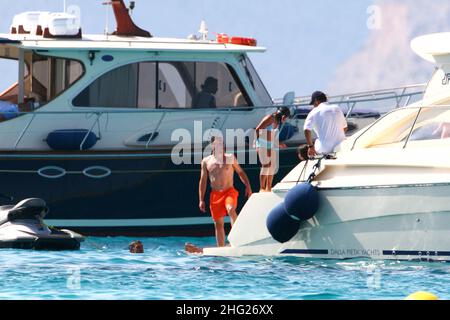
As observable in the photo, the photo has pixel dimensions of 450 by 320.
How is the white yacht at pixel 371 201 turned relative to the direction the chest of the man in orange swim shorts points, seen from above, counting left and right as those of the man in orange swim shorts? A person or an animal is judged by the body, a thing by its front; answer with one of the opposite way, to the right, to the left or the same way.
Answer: to the left

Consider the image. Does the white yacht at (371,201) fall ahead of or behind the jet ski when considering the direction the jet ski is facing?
behind

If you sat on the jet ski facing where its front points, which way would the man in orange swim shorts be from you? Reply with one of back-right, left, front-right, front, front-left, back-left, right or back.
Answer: back

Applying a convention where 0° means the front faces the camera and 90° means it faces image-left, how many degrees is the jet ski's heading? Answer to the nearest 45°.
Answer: approximately 90°

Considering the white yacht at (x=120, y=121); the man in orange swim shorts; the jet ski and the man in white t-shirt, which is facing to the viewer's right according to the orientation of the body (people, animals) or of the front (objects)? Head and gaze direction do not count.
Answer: the white yacht
